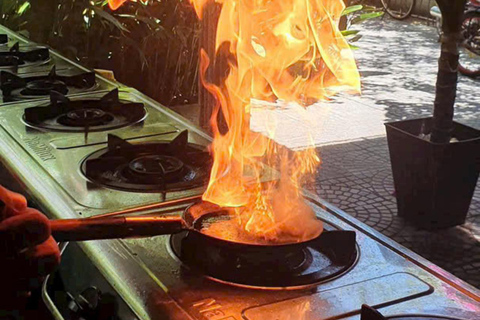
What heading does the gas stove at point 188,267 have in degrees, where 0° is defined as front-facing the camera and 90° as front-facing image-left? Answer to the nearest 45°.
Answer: approximately 45°

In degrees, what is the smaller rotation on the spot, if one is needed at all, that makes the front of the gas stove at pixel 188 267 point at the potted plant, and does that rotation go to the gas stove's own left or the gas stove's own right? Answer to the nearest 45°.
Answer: approximately 180°
